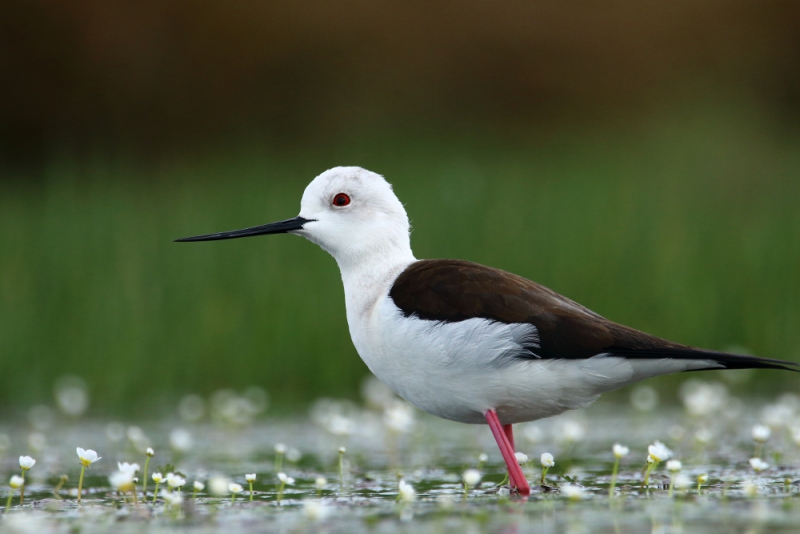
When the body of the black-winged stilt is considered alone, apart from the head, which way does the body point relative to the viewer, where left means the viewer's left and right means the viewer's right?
facing to the left of the viewer
